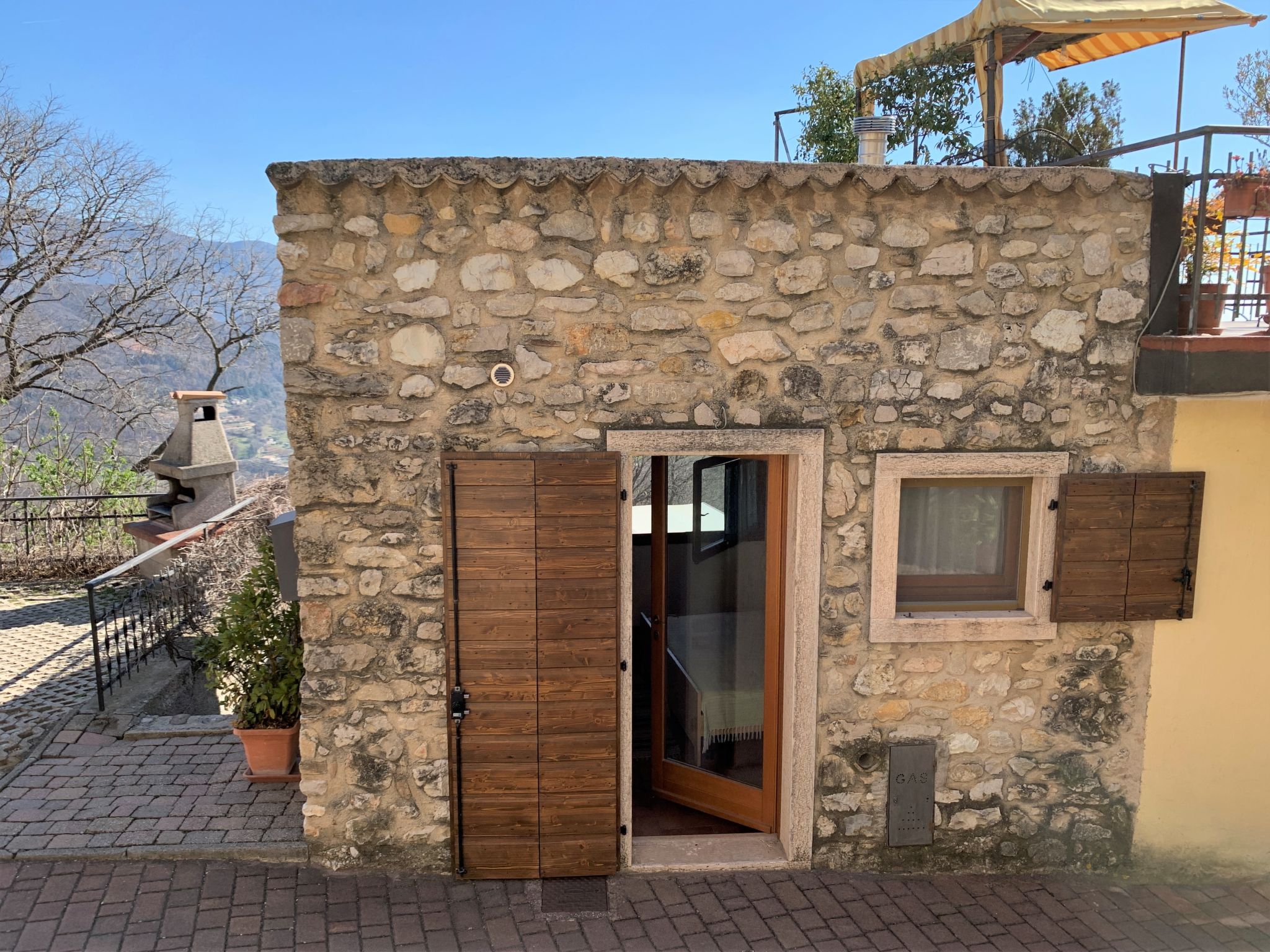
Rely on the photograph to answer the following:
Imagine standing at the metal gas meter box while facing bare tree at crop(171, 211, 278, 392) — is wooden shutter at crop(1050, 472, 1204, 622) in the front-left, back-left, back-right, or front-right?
back-right

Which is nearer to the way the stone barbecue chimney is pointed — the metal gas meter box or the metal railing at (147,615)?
the metal railing

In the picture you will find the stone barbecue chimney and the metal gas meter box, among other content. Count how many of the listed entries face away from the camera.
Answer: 0

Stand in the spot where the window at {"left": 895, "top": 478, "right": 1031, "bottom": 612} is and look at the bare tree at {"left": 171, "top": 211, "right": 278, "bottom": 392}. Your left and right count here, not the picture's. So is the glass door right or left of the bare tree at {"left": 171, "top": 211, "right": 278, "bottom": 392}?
left

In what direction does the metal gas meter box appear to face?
toward the camera

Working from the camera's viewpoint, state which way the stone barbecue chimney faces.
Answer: facing the viewer and to the left of the viewer

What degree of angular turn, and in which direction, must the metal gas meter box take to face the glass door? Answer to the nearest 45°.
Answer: approximately 90° to its right

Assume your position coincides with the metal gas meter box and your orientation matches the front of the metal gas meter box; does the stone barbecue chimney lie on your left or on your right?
on your right

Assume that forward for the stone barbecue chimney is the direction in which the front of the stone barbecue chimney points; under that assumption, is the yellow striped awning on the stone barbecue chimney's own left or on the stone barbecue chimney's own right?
on the stone barbecue chimney's own left
